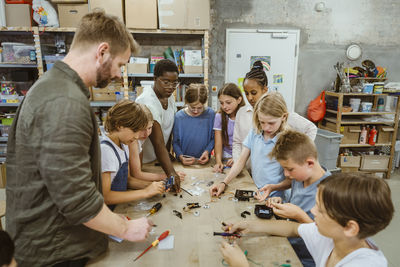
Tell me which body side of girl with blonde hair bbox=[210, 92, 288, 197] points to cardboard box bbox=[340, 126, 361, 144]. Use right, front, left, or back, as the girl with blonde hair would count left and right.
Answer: back

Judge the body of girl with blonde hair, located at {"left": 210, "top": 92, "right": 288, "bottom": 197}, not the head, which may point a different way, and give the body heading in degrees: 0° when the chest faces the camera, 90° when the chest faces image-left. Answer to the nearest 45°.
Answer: approximately 45°

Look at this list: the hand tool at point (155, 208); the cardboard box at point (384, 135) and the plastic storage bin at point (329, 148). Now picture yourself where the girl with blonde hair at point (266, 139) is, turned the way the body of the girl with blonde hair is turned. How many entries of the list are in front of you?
1

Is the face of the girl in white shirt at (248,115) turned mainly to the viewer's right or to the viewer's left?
to the viewer's left

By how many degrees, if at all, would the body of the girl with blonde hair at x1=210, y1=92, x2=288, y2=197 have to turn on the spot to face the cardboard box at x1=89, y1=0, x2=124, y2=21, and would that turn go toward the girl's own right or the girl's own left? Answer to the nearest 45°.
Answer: approximately 90° to the girl's own right

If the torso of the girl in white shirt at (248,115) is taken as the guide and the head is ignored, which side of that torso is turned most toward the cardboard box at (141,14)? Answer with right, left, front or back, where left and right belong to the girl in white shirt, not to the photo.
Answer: right
